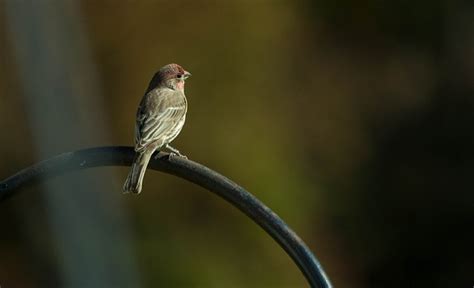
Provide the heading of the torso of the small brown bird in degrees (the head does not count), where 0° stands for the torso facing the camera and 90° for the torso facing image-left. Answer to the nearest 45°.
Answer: approximately 225°
